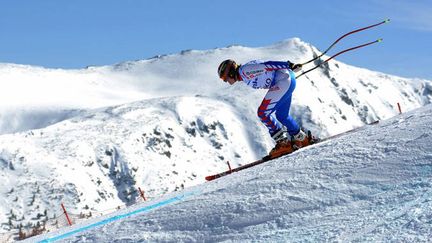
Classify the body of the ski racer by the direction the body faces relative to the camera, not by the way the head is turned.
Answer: to the viewer's left
